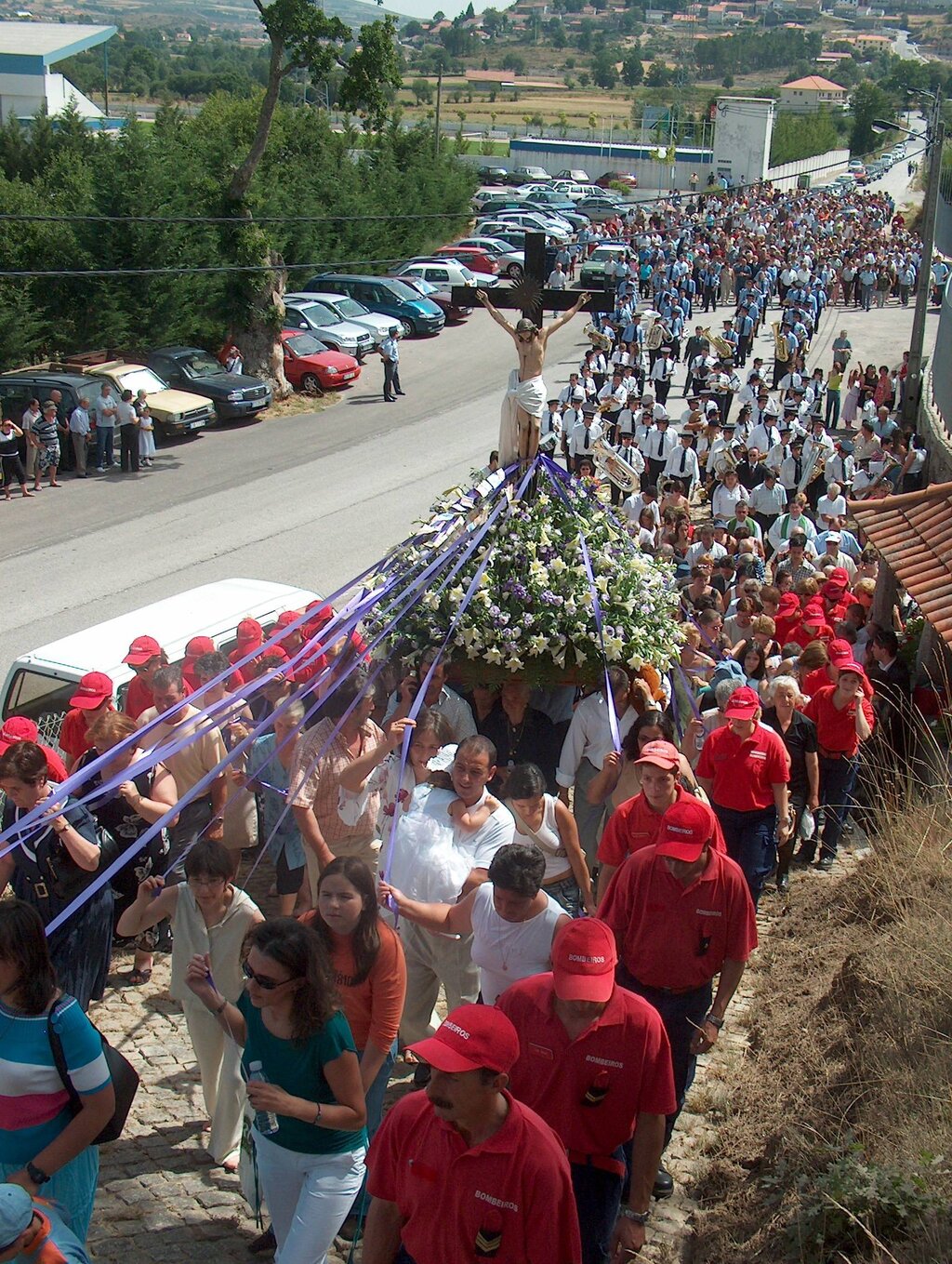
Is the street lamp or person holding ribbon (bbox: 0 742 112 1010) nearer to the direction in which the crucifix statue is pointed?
the person holding ribbon

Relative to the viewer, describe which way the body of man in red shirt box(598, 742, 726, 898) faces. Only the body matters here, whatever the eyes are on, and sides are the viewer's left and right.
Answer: facing the viewer

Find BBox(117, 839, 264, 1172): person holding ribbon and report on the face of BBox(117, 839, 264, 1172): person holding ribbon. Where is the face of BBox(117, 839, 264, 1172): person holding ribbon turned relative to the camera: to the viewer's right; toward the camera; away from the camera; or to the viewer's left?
toward the camera

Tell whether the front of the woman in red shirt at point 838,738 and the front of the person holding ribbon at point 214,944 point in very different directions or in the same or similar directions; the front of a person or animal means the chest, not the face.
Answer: same or similar directions

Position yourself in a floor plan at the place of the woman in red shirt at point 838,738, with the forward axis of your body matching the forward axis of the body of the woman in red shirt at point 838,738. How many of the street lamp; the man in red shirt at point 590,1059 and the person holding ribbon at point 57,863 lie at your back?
1

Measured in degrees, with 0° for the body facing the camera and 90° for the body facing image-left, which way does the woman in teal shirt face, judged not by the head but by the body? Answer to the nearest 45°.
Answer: approximately 45°

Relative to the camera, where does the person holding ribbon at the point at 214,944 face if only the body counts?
toward the camera

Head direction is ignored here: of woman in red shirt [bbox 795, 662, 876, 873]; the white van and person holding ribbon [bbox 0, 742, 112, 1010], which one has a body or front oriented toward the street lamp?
the white van

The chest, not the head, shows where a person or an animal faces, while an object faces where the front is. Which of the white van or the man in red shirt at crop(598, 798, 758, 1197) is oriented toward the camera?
the man in red shirt

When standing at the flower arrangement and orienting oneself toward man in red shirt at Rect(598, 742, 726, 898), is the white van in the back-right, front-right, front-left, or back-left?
back-right

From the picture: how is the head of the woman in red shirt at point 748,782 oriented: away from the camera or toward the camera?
toward the camera

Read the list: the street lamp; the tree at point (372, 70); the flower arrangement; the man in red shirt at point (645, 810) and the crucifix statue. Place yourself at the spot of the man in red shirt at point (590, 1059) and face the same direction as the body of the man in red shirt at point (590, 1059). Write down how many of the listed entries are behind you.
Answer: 5

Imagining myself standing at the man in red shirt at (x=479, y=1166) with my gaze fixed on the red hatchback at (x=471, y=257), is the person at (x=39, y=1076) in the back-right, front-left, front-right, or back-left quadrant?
front-left

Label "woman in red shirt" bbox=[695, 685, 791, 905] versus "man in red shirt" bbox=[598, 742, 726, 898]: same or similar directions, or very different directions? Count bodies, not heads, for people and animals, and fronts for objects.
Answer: same or similar directions

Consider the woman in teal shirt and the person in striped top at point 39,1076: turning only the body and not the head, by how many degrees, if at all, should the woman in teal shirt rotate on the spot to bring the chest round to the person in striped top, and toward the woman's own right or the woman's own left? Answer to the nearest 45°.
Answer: approximately 45° to the woman's own right

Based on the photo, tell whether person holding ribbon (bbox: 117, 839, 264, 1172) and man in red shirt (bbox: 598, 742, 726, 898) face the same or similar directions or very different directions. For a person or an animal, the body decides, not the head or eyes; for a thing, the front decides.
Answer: same or similar directions

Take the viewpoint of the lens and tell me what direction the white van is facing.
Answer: facing away from the viewer and to the right of the viewer

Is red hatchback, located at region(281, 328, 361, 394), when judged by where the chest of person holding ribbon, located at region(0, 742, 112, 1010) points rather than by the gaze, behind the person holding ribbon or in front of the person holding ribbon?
behind

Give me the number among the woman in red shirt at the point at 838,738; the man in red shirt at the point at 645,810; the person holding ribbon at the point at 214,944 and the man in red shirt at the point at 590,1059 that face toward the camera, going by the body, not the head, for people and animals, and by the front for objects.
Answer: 4

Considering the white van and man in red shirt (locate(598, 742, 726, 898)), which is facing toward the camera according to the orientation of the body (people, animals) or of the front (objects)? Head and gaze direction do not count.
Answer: the man in red shirt
